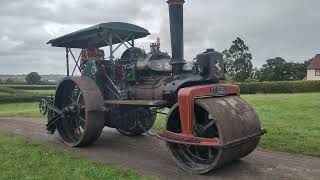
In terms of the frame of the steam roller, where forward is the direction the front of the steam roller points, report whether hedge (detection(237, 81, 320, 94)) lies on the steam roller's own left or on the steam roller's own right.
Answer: on the steam roller's own left

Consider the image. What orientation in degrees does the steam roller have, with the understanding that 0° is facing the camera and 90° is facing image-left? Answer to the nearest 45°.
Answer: approximately 315°
